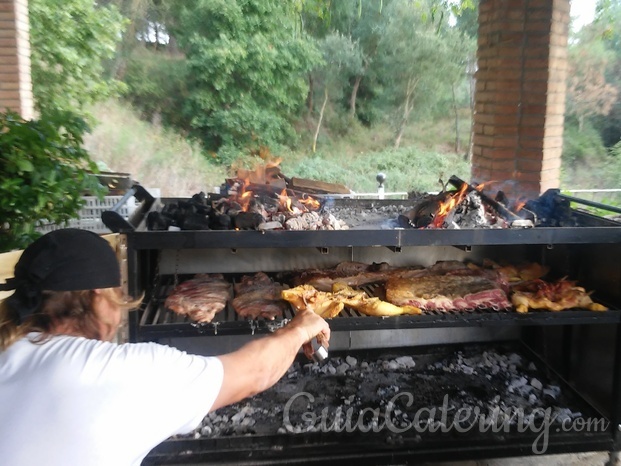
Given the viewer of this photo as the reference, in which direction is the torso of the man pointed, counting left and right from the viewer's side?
facing away from the viewer and to the right of the viewer

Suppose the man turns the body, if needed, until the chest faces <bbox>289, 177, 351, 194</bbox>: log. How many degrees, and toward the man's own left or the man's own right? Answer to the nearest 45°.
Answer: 0° — they already face it

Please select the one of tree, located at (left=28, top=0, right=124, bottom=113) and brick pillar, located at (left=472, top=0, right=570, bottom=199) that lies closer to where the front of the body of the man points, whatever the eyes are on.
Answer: the brick pillar

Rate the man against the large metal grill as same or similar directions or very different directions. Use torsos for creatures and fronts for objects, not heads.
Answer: very different directions

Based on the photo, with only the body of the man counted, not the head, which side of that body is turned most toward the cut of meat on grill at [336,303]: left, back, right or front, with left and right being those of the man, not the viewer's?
front

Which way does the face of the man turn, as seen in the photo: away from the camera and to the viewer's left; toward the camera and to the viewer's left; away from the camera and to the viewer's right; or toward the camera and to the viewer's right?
away from the camera and to the viewer's right

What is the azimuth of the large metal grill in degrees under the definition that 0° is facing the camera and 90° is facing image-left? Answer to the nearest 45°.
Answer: approximately 0°

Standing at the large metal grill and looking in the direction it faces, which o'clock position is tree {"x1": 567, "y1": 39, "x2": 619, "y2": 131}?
The tree is roughly at 7 o'clock from the large metal grill.

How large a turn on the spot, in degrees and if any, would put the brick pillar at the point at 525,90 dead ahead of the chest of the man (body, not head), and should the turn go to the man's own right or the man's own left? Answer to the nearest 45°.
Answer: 0° — they already face it

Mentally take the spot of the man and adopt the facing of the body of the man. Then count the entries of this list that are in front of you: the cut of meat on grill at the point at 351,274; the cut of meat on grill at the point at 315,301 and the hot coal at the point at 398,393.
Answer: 3

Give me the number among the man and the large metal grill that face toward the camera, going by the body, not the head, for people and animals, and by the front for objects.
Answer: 1
